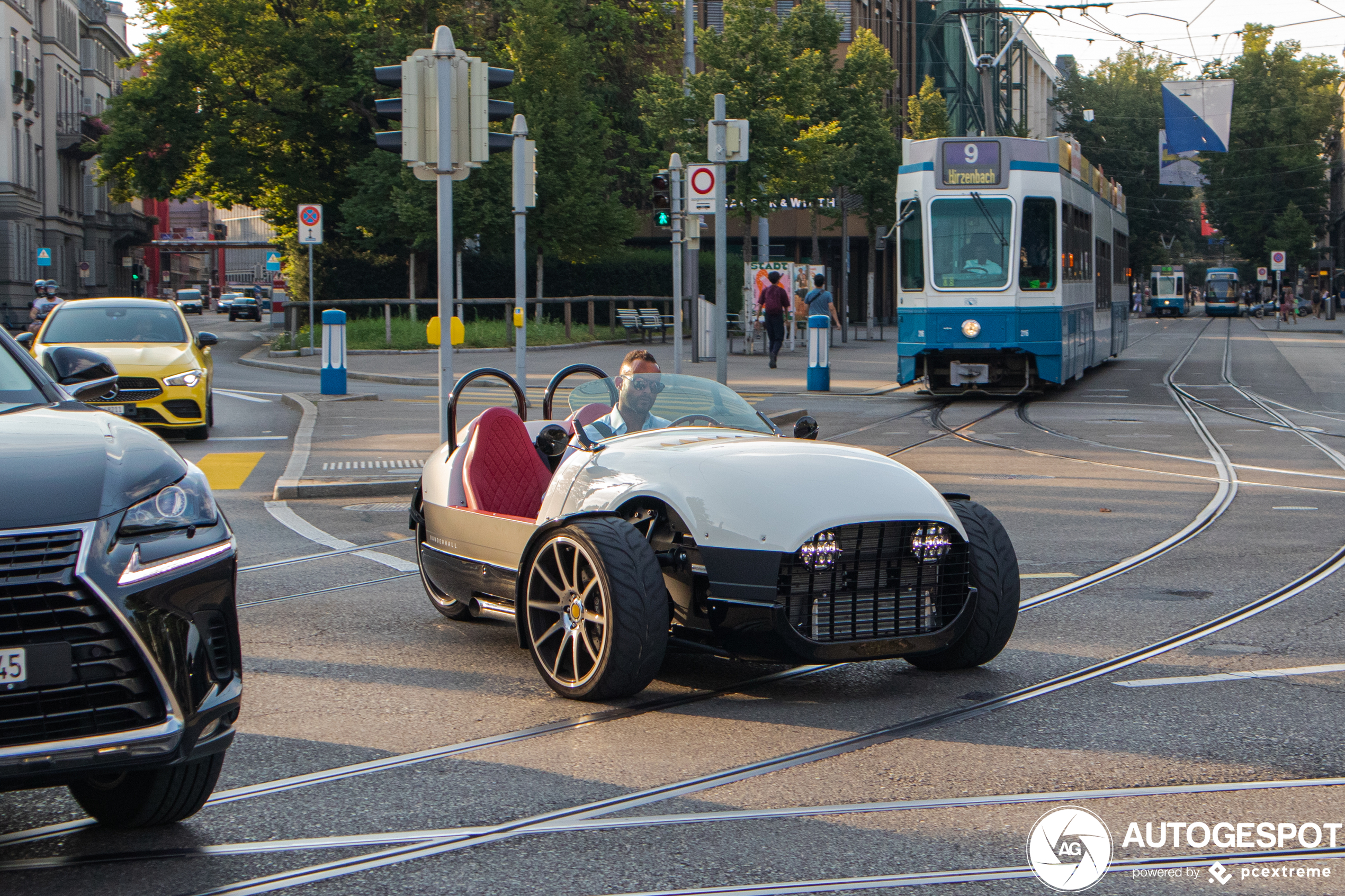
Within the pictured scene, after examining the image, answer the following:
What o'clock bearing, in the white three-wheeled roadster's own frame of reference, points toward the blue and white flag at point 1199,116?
The blue and white flag is roughly at 8 o'clock from the white three-wheeled roadster.

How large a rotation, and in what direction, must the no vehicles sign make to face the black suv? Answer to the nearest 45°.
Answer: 0° — it already faces it

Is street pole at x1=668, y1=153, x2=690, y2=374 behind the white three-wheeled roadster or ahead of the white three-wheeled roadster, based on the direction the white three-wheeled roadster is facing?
behind

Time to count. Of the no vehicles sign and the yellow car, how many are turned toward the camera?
2

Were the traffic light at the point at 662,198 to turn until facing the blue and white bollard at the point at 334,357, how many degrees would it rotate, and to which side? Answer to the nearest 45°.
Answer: approximately 45° to its right

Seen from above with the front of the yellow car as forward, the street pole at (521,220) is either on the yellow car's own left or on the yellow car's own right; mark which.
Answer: on the yellow car's own left

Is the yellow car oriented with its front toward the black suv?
yes

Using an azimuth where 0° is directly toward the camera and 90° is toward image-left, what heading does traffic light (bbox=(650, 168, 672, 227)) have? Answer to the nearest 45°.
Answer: approximately 45°

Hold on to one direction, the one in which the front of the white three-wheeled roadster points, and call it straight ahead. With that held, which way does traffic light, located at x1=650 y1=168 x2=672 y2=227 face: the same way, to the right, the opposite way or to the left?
to the right
